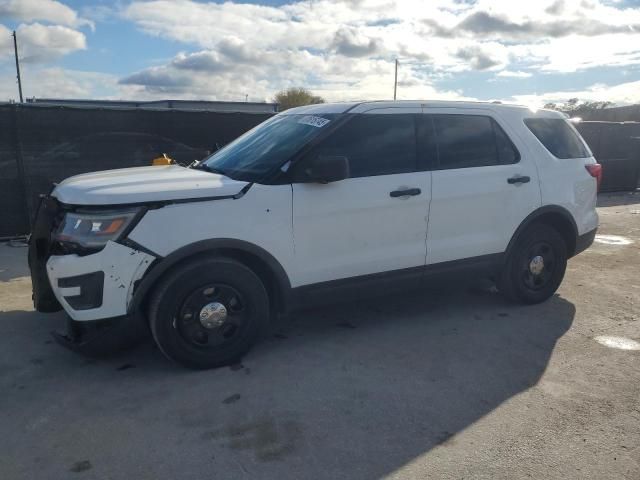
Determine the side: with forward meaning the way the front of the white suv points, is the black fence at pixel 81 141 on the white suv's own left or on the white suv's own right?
on the white suv's own right

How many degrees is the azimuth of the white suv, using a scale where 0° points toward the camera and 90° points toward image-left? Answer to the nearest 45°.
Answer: approximately 45°

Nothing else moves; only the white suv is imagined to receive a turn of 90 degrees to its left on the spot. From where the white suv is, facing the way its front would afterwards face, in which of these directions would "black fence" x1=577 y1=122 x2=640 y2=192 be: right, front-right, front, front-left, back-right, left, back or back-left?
left
